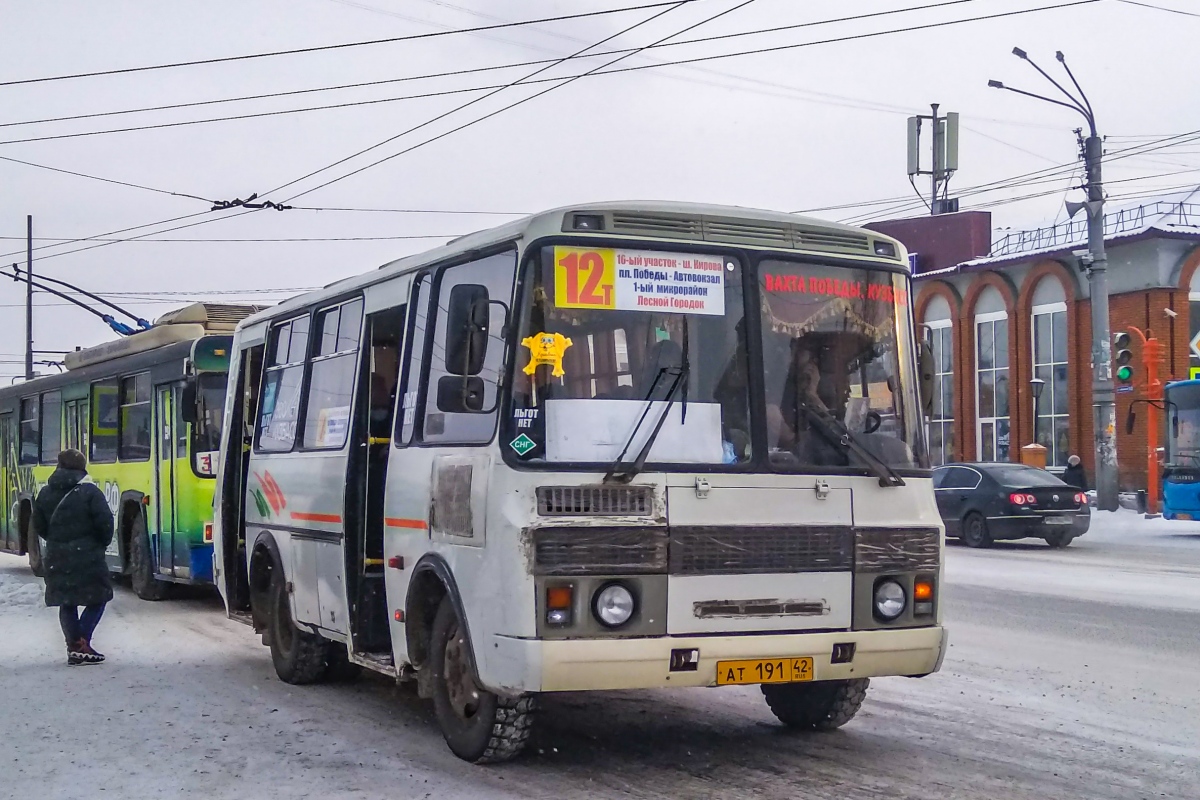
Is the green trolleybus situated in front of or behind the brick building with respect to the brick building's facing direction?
in front

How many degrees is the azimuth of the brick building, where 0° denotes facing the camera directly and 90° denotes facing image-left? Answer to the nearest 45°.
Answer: approximately 45°

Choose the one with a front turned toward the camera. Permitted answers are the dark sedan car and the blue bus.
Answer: the blue bus

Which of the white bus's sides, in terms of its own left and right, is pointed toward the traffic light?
left

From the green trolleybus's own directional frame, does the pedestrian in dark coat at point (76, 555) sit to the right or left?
on its right

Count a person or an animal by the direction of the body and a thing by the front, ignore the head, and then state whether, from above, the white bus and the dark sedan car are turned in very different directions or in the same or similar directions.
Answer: very different directions

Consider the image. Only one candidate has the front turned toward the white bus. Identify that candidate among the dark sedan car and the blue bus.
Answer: the blue bus

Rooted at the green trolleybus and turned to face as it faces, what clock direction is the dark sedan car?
The dark sedan car is roughly at 10 o'clock from the green trolleybus.

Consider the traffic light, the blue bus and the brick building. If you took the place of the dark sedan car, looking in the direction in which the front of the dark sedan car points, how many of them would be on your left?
0

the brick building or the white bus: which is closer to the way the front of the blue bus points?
the white bus

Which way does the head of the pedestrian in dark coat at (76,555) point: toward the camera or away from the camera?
away from the camera

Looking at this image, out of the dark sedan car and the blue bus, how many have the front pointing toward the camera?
1

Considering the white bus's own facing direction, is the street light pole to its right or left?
on its left

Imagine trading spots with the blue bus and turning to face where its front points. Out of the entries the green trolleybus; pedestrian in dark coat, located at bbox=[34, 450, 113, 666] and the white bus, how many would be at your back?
0

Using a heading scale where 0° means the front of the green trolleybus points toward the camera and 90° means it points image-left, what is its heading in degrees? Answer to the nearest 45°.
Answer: approximately 315°

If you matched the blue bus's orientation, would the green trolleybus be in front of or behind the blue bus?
in front

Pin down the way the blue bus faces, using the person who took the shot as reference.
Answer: facing the viewer

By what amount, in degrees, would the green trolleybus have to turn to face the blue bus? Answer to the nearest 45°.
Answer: approximately 45° to its left
